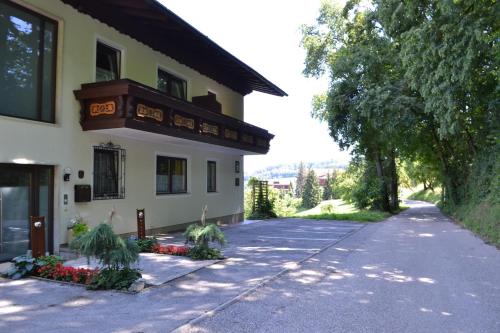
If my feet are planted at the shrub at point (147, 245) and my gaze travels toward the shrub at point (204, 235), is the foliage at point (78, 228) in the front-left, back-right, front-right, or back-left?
back-right

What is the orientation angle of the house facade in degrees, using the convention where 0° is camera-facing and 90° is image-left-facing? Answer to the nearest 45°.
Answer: approximately 315°

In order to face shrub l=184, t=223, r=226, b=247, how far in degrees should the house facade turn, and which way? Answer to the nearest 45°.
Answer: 0° — it already faces it

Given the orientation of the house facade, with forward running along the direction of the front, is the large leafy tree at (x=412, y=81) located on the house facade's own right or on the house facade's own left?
on the house facade's own left

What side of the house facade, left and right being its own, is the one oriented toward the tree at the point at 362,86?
left
